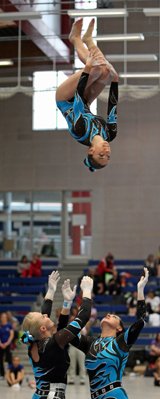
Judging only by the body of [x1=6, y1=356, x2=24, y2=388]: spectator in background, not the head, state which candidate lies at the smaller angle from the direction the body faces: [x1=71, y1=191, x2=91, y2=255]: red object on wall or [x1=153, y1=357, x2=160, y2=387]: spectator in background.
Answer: the spectator in background

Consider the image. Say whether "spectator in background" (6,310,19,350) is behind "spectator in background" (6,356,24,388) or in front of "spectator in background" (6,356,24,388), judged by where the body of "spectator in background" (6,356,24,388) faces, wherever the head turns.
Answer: behind

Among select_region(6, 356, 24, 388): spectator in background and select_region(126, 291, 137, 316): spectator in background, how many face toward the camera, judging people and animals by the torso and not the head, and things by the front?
2

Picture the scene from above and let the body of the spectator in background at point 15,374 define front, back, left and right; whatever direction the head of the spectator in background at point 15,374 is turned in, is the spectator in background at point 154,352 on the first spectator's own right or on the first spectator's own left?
on the first spectator's own left

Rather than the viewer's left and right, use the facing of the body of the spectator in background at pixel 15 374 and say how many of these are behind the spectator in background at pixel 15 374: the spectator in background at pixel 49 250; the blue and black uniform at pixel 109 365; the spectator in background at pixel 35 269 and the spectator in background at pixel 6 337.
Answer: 3

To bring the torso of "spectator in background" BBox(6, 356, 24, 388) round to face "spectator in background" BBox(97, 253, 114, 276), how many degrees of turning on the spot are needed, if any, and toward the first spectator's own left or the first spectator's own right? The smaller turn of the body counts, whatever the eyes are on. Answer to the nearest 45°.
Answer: approximately 135° to the first spectator's own left

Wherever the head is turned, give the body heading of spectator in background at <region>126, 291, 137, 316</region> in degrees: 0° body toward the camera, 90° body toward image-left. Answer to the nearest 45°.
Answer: approximately 0°

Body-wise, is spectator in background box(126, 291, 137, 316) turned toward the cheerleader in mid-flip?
yes
